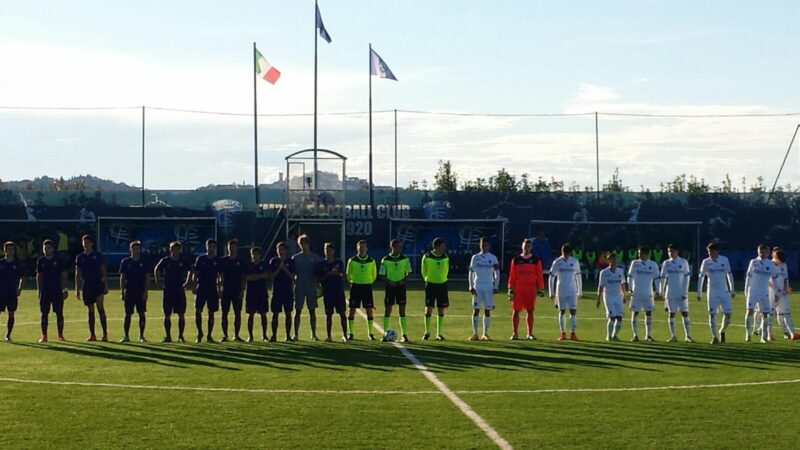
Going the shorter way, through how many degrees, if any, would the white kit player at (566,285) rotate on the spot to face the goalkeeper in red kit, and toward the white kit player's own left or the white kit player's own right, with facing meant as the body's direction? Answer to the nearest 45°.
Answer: approximately 90° to the white kit player's own right

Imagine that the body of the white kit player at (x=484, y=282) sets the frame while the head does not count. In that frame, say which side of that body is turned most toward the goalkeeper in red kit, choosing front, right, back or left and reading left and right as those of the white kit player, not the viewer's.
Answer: left

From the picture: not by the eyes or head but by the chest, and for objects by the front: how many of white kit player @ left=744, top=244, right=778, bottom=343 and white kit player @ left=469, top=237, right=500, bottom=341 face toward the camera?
2

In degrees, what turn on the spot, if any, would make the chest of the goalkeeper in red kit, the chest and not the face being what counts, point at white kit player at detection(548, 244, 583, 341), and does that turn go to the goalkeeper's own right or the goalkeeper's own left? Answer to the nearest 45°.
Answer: approximately 90° to the goalkeeper's own left

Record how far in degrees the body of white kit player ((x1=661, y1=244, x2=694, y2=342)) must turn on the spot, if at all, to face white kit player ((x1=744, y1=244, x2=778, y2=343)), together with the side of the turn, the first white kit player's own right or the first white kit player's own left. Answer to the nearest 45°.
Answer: approximately 135° to the first white kit player's own left

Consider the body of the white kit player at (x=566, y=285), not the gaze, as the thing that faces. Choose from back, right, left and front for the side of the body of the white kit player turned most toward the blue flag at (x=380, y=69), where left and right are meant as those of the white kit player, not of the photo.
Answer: back

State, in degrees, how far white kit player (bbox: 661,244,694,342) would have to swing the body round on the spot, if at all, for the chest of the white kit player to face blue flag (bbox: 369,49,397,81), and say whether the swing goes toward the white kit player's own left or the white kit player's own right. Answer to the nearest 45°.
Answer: approximately 135° to the white kit player's own right

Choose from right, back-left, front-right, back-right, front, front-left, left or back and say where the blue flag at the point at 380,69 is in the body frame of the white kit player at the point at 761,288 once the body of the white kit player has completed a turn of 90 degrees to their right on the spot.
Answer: front-right

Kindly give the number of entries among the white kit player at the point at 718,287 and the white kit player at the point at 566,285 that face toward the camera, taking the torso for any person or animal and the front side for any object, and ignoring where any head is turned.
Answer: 2

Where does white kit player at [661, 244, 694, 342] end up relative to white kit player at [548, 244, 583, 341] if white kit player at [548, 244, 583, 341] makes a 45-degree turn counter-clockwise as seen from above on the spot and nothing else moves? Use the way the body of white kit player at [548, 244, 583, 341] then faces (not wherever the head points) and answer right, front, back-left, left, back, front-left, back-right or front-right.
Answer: front-left
